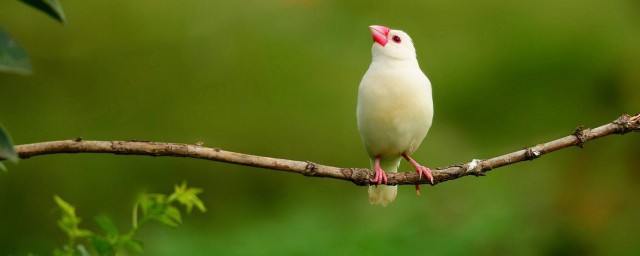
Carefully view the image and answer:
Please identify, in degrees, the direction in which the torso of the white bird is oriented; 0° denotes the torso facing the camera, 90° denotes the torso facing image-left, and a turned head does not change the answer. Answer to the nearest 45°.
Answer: approximately 0°
